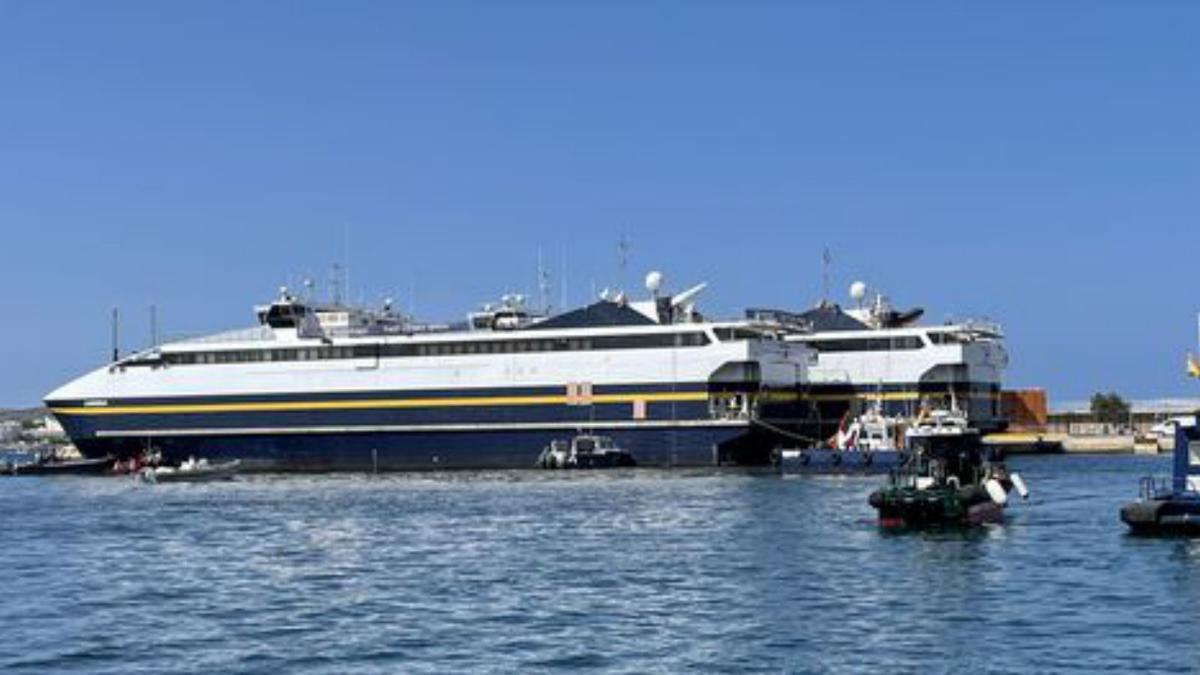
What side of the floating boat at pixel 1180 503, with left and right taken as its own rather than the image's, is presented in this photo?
left
